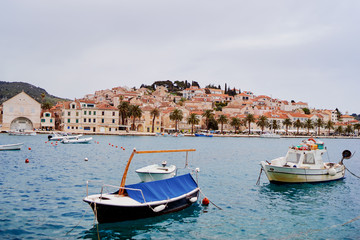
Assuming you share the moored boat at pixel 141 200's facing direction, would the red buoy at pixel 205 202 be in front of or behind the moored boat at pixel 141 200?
behind

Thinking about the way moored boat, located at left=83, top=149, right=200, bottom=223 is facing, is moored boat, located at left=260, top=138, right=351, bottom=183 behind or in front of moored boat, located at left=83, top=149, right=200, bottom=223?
behind

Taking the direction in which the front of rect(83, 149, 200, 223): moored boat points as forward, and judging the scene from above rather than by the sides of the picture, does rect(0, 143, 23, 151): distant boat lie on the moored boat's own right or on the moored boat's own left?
on the moored boat's own right
